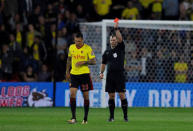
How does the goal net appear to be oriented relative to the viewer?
toward the camera

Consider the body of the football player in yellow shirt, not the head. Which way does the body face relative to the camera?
toward the camera

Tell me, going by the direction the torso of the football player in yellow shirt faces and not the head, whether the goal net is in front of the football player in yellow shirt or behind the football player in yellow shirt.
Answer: behind

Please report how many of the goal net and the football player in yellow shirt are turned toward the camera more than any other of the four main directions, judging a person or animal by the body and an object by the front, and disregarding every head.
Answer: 2

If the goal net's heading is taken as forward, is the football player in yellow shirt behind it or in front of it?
in front
